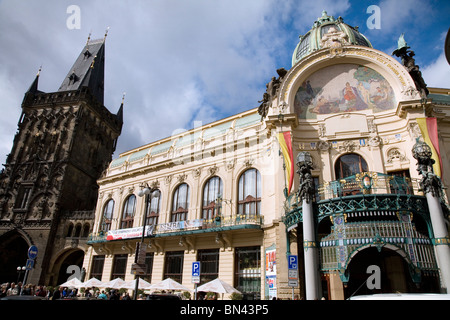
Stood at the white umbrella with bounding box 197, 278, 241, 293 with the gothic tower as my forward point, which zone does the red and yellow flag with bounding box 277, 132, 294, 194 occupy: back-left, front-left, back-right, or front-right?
back-right

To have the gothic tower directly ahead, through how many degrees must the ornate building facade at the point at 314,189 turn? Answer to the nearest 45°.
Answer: approximately 135° to its right

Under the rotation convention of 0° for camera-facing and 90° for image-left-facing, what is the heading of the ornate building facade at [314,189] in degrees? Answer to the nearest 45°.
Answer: approximately 0°

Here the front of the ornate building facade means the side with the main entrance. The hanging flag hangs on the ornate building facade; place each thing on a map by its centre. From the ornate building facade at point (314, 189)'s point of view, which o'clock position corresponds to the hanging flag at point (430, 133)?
The hanging flag is roughly at 10 o'clock from the ornate building facade.
